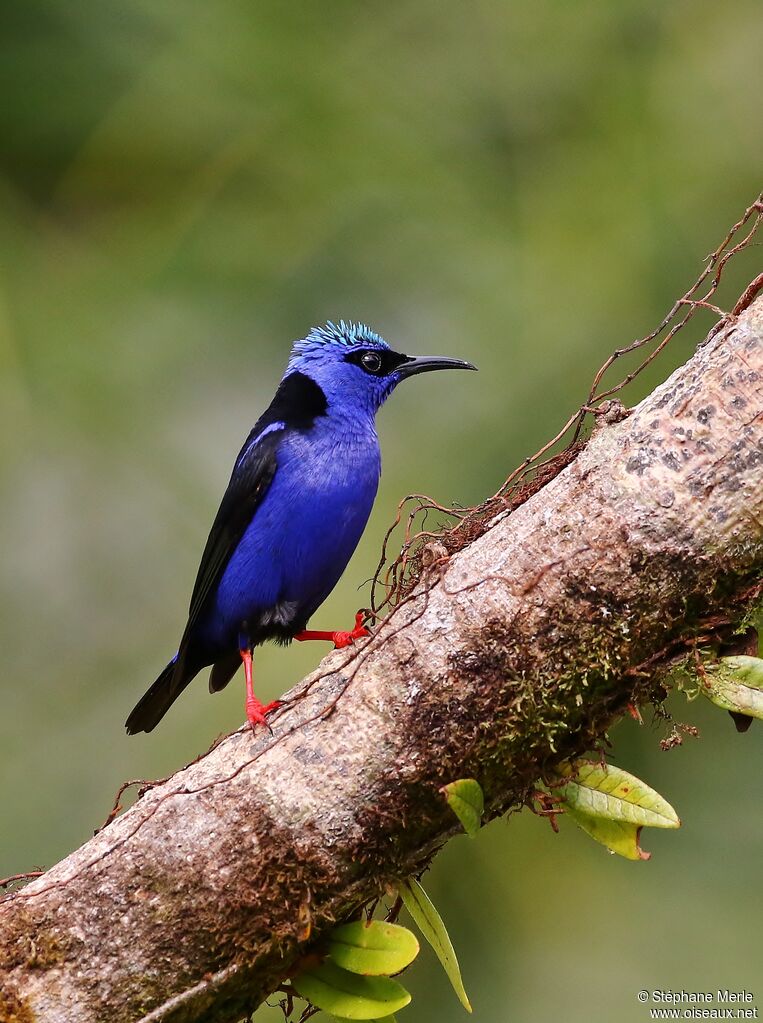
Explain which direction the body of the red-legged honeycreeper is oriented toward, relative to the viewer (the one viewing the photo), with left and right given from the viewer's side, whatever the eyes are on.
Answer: facing to the right of the viewer
